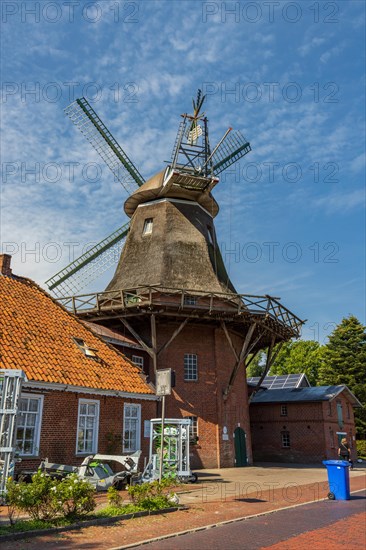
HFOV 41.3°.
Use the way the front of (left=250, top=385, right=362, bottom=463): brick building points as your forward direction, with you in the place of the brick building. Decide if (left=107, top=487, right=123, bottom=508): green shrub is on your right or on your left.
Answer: on your right

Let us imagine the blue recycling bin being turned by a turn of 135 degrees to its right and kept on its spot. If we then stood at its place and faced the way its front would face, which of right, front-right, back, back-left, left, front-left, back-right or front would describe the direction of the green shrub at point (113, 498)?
front

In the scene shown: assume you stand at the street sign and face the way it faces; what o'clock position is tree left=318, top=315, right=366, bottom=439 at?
The tree is roughly at 7 o'clock from the street sign.

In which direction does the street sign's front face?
toward the camera

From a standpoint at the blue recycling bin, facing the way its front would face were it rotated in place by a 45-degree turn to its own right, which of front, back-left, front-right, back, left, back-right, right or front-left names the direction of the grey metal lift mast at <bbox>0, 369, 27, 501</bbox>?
right

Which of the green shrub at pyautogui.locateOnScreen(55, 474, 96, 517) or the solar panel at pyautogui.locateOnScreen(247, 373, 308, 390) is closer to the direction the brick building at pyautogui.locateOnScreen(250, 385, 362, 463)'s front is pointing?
the green shrub

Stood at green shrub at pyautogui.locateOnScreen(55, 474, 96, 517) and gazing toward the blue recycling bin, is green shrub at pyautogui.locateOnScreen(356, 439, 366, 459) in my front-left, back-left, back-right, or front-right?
front-left

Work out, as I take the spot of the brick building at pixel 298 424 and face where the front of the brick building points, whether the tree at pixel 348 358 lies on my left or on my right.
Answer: on my left

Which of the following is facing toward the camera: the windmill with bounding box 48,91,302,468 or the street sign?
the street sign

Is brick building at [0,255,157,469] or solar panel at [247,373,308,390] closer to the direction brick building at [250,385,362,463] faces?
the brick building
